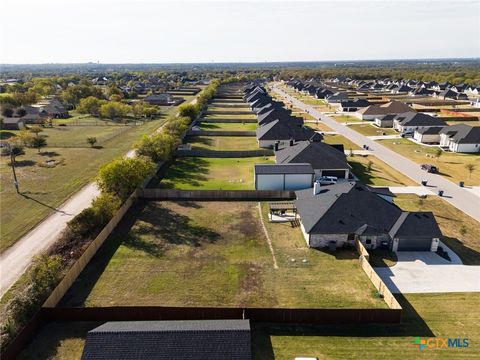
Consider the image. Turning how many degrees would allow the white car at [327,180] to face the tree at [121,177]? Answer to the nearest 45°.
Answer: approximately 45° to its left

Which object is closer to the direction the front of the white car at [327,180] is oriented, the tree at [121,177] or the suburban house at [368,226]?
the tree

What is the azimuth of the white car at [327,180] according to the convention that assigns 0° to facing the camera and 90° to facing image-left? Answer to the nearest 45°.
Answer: approximately 90°

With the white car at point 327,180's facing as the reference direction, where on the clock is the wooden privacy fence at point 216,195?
The wooden privacy fence is roughly at 11 o'clock from the white car.

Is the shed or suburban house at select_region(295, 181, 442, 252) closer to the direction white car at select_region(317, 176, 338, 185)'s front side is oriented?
the shed

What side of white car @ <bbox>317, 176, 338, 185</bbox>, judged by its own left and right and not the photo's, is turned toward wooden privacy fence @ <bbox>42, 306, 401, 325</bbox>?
left

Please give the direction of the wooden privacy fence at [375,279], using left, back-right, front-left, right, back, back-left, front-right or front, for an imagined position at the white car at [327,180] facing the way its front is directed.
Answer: left

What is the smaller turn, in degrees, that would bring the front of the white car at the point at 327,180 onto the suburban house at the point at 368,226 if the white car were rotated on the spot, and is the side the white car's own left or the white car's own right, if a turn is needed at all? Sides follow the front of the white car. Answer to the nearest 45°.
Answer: approximately 90° to the white car's own left

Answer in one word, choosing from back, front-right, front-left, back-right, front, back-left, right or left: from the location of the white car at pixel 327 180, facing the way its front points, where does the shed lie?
front-left

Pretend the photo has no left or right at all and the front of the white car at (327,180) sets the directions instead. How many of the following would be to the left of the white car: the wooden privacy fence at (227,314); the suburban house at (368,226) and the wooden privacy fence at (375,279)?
3
